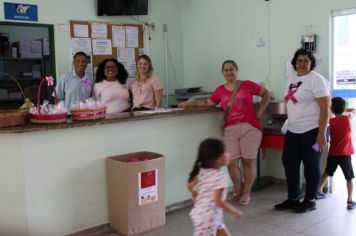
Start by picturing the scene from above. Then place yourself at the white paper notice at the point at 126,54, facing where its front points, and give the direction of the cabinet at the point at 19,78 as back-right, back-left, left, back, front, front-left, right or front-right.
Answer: back-right

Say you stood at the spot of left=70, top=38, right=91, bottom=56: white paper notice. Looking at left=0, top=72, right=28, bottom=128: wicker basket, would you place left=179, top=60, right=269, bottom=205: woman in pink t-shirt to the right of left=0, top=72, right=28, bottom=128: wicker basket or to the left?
left

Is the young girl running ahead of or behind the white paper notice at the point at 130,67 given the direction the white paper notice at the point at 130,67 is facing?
ahead

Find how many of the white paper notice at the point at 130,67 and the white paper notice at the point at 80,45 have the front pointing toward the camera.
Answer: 2

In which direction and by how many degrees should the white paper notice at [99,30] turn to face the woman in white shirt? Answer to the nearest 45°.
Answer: approximately 45° to its left

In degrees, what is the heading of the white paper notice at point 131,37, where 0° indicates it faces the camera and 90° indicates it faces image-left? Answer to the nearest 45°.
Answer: approximately 0°

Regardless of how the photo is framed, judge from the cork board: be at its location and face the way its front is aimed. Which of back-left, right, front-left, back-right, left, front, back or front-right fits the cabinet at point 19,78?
back-right
